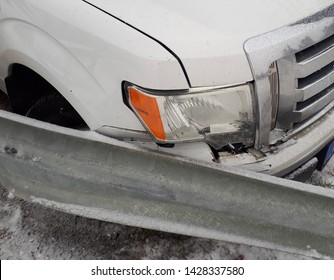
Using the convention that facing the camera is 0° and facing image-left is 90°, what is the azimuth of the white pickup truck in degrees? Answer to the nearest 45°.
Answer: approximately 315°
